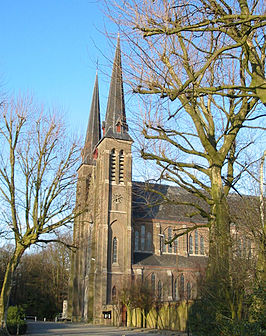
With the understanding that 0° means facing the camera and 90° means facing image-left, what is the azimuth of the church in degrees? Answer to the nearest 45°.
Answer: approximately 45°
